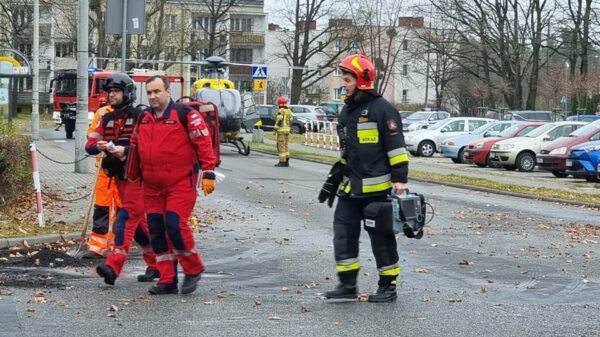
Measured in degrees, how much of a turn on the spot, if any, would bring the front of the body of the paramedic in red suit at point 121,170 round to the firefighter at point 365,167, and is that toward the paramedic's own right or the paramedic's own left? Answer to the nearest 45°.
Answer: approximately 90° to the paramedic's own left

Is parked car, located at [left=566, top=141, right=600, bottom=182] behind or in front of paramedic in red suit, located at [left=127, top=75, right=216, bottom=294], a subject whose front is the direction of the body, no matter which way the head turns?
behind

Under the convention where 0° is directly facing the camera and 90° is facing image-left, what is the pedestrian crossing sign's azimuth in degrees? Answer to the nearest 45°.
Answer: approximately 0°

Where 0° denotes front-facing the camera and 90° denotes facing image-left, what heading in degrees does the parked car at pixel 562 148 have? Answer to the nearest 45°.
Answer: approximately 45°

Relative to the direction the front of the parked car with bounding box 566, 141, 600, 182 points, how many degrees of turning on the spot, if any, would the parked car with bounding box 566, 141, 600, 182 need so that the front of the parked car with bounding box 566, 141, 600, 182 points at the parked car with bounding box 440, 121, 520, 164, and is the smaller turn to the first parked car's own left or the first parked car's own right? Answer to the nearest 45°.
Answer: approximately 90° to the first parked car's own right

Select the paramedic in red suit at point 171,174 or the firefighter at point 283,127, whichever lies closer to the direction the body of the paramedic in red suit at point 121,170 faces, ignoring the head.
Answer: the paramedic in red suit

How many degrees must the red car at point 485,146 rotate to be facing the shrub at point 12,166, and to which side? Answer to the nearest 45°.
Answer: approximately 45° to its left

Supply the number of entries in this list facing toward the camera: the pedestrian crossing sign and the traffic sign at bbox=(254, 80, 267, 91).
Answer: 2

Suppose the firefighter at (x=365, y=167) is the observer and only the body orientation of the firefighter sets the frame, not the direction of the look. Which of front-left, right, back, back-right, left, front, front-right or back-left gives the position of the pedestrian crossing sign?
back-right

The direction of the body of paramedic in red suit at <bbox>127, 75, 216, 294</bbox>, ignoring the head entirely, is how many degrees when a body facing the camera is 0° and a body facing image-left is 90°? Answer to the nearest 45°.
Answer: approximately 45°
